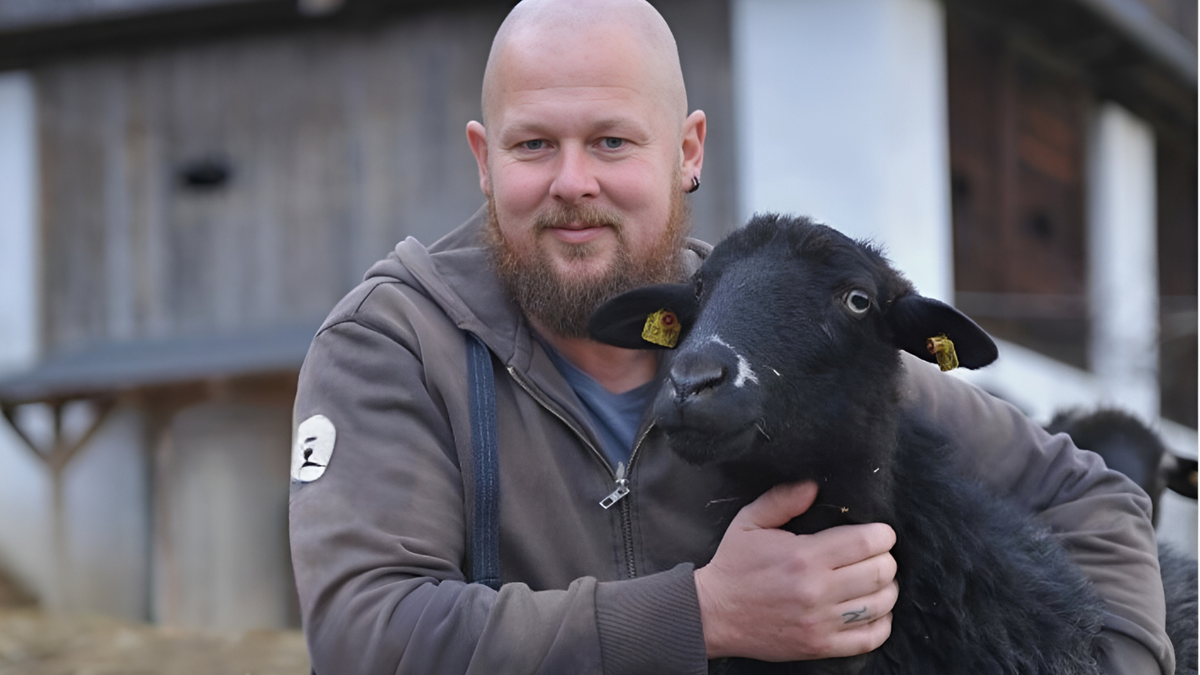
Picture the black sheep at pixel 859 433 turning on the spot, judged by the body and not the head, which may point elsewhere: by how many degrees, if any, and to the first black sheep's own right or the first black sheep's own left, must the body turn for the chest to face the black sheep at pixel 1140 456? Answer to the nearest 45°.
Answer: approximately 180°

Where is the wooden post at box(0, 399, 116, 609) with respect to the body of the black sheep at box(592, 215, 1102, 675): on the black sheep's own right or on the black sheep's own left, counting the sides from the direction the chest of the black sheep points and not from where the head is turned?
on the black sheep's own right

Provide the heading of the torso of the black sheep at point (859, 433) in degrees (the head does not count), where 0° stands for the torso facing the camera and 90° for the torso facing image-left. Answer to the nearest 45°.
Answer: approximately 45°
